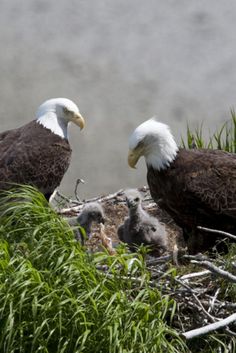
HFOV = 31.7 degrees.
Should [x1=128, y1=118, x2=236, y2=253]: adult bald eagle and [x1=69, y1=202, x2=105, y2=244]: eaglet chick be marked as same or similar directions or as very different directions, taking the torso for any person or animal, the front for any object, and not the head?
very different directions

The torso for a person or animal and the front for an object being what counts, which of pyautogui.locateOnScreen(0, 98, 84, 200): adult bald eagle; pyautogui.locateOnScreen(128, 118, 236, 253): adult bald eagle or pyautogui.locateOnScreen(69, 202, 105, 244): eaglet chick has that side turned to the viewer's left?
pyautogui.locateOnScreen(128, 118, 236, 253): adult bald eagle

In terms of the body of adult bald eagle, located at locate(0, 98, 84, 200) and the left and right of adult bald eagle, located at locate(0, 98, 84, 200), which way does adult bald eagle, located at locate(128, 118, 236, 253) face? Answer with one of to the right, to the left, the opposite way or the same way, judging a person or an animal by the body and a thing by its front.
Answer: the opposite way

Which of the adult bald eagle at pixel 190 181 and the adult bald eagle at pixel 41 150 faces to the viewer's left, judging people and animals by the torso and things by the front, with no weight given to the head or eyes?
the adult bald eagle at pixel 190 181

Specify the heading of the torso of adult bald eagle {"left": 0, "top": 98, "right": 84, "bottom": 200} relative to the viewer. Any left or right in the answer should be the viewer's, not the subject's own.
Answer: facing to the right of the viewer

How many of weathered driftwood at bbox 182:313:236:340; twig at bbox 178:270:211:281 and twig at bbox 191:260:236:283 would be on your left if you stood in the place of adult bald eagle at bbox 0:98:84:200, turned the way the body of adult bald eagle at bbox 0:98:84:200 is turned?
0

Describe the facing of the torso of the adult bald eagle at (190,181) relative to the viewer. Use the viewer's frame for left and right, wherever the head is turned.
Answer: facing to the left of the viewer
